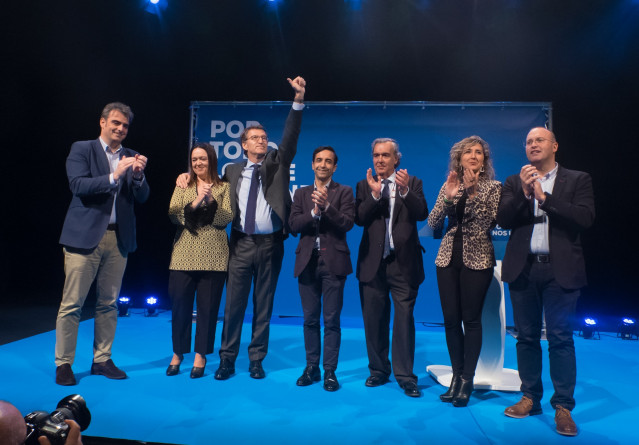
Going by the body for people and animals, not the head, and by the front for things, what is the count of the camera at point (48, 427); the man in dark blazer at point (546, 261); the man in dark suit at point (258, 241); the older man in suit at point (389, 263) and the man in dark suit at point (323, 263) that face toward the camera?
4

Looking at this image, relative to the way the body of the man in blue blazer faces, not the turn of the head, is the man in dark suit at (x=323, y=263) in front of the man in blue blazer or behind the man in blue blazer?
in front

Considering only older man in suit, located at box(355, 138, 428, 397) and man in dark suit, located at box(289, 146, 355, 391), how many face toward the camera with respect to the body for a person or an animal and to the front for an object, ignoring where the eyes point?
2

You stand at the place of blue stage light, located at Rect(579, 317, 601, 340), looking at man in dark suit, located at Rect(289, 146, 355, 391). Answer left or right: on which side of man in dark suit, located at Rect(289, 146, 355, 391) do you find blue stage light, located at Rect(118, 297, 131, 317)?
right

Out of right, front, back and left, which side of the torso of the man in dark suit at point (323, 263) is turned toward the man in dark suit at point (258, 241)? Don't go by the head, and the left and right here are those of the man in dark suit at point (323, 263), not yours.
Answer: right

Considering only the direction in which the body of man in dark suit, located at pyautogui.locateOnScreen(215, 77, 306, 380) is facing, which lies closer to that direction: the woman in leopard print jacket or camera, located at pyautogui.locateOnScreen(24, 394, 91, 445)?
the camera

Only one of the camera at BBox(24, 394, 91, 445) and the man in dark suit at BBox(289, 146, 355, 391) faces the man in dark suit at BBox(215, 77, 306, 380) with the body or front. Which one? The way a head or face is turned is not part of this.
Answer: the camera

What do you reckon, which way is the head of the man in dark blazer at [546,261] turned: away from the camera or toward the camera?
toward the camera

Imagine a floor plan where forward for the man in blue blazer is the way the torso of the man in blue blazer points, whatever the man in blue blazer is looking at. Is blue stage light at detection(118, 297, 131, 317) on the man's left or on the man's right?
on the man's left

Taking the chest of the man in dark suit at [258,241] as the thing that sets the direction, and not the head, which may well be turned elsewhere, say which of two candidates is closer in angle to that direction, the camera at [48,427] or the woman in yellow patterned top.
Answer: the camera

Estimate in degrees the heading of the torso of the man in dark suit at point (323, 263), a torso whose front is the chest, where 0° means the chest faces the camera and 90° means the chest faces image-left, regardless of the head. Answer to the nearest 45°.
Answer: approximately 0°

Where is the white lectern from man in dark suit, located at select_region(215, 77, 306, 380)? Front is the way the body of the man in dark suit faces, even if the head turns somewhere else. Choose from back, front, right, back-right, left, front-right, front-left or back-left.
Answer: left

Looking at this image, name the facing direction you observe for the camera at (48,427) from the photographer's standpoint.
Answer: facing away from the viewer and to the right of the viewer

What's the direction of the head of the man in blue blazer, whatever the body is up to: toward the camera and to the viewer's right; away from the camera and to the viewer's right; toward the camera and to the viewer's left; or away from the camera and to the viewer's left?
toward the camera and to the viewer's right

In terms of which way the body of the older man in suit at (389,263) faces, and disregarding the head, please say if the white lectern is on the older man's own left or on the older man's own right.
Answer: on the older man's own left

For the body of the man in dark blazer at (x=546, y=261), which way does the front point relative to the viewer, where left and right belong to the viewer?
facing the viewer

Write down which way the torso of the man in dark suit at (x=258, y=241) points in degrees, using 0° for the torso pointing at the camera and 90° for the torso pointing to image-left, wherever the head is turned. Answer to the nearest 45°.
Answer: approximately 0°
